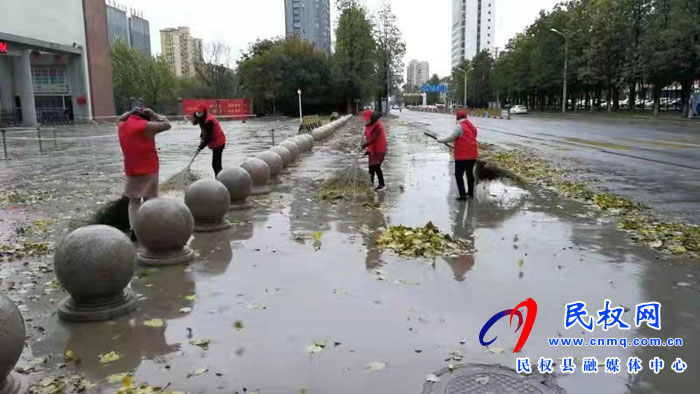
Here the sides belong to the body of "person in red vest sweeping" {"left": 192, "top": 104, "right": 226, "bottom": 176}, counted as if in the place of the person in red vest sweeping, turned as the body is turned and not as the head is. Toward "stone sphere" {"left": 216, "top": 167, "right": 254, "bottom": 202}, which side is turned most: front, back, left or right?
left

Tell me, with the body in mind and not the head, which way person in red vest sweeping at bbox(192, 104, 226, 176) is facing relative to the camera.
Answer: to the viewer's left

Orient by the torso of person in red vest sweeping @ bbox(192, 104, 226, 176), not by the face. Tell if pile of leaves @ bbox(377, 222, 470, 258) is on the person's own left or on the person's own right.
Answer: on the person's own left

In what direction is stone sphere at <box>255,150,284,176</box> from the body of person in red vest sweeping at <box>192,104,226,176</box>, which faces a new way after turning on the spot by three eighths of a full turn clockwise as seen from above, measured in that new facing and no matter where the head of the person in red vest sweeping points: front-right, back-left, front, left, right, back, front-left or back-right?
front

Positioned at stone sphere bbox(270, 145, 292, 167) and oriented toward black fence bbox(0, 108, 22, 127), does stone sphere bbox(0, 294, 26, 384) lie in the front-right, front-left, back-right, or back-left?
back-left

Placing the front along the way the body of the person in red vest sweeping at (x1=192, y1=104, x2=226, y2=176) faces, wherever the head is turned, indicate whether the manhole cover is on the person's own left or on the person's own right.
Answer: on the person's own left

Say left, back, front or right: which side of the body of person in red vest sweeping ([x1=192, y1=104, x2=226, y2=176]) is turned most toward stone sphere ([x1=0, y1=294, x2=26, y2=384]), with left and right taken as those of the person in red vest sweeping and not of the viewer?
left

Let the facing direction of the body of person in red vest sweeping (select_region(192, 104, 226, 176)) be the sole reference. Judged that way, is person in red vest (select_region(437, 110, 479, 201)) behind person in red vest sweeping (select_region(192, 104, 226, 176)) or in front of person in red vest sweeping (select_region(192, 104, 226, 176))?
behind
